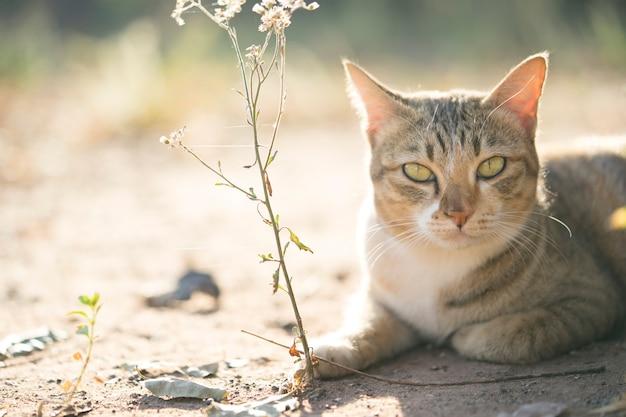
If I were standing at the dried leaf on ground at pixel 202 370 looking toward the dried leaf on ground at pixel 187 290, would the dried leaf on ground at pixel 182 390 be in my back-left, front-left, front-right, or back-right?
back-left

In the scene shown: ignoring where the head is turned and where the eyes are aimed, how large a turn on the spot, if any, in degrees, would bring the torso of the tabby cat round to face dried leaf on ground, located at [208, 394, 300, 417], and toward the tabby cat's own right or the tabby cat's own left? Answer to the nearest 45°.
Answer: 0° — it already faces it

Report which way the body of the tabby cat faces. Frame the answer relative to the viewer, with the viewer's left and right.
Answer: facing the viewer and to the left of the viewer

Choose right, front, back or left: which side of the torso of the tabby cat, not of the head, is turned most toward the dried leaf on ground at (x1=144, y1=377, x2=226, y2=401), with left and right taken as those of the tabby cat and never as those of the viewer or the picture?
front

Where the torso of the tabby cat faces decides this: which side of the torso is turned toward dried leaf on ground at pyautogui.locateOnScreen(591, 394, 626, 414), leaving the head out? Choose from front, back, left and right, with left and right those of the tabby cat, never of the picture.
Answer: left

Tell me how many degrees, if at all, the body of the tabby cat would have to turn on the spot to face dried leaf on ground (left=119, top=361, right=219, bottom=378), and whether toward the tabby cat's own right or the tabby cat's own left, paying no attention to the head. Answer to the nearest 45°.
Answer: approximately 45° to the tabby cat's own right

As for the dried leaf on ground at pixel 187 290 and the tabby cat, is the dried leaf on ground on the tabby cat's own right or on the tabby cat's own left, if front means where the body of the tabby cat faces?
on the tabby cat's own right

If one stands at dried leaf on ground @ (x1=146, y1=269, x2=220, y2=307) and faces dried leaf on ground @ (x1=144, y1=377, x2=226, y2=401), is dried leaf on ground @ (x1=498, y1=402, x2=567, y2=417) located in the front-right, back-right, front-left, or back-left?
front-left

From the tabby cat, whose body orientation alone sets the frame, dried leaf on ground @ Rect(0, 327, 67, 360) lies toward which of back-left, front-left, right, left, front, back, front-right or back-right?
front-right

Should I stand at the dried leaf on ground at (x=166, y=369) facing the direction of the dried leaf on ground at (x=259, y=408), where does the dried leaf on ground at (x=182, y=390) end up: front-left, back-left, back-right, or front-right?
front-right

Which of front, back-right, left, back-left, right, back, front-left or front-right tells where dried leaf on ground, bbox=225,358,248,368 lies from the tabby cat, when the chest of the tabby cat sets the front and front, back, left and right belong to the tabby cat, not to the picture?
front-right

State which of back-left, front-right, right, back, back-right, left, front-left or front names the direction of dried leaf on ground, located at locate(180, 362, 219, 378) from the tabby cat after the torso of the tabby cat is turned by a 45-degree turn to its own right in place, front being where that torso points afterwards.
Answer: front
